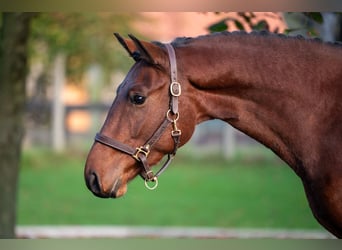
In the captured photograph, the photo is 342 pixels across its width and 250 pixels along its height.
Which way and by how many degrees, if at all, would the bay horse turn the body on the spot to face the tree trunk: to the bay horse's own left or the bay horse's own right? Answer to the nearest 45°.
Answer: approximately 45° to the bay horse's own right

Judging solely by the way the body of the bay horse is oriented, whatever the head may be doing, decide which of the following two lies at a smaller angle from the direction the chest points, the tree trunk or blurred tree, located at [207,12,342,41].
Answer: the tree trunk

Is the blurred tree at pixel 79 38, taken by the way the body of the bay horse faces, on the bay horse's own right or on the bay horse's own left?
on the bay horse's own right

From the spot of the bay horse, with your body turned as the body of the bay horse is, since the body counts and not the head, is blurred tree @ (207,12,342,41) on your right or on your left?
on your right

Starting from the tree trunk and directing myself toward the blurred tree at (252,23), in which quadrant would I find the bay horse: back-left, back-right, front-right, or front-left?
front-right

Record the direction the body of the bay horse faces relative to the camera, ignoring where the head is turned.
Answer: to the viewer's left
